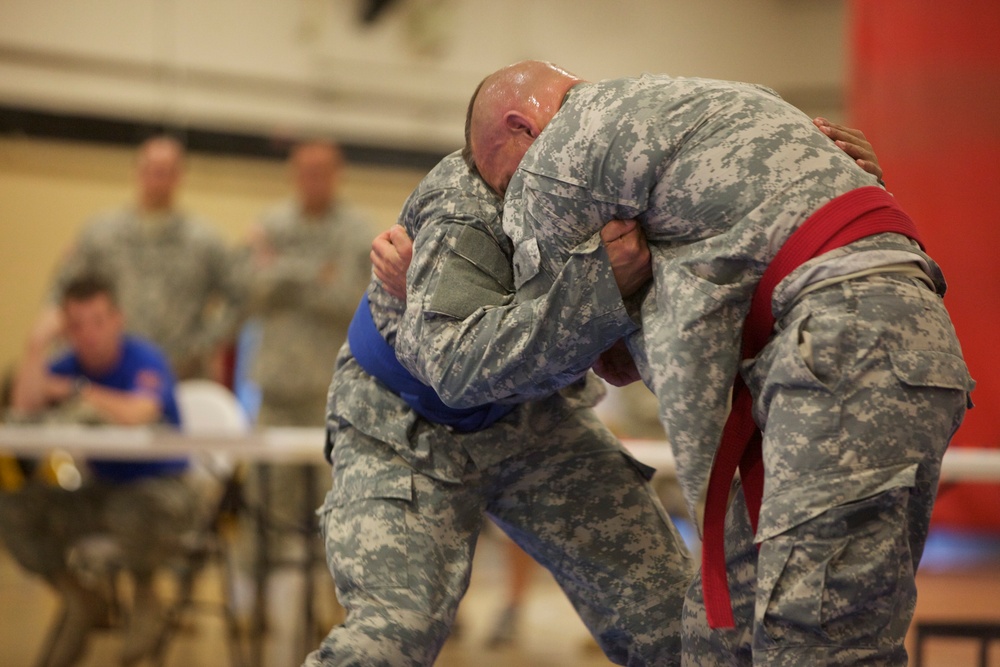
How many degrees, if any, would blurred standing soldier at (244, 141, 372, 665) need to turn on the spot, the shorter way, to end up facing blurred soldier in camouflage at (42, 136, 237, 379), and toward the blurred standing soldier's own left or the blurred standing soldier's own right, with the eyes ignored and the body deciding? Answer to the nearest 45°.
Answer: approximately 135° to the blurred standing soldier's own right

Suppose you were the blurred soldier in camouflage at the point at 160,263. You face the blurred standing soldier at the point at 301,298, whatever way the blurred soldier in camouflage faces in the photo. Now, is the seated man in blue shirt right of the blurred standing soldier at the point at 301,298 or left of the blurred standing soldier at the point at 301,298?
right

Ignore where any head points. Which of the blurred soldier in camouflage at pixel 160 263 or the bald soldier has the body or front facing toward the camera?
the blurred soldier in camouflage

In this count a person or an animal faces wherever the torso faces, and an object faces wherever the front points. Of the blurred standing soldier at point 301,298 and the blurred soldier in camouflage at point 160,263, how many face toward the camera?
2

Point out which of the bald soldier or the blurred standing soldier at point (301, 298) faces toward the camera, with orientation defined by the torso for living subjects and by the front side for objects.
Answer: the blurred standing soldier

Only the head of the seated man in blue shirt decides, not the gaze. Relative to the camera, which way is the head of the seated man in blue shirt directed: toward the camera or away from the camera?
toward the camera

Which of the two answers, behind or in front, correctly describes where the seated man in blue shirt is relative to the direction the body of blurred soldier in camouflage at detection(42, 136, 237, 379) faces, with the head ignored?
in front

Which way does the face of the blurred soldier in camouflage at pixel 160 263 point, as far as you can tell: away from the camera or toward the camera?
toward the camera

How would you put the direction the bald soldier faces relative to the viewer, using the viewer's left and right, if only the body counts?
facing to the left of the viewer

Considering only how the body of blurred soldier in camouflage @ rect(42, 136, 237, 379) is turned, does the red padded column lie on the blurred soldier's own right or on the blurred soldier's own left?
on the blurred soldier's own left

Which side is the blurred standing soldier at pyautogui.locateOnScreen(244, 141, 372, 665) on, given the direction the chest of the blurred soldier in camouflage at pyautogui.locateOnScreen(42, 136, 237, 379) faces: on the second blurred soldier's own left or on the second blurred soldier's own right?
on the second blurred soldier's own left

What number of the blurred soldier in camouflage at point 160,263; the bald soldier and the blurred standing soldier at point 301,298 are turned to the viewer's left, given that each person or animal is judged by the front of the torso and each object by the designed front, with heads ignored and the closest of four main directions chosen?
1

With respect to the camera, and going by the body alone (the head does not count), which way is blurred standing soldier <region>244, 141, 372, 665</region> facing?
toward the camera

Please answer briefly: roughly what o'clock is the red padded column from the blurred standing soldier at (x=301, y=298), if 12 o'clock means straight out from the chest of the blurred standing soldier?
The red padded column is roughly at 9 o'clock from the blurred standing soldier.
